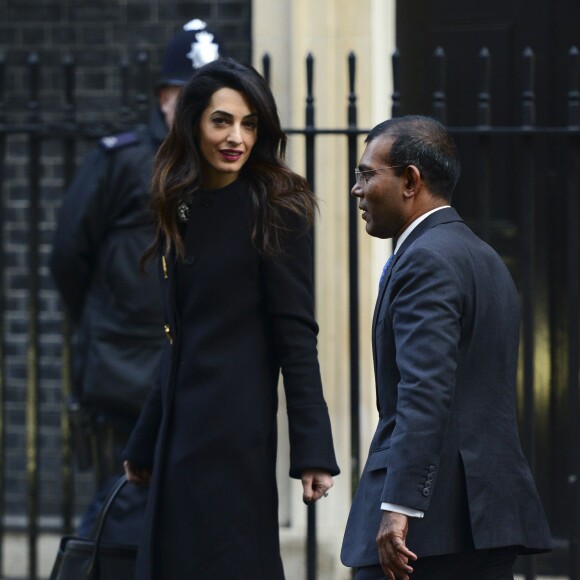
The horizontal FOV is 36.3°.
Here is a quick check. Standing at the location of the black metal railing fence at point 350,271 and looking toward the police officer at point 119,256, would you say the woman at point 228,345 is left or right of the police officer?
left

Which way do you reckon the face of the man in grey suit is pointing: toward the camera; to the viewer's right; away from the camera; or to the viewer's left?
to the viewer's left

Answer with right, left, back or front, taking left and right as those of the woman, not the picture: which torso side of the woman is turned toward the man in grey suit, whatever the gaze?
left

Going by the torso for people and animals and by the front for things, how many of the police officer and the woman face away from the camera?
0

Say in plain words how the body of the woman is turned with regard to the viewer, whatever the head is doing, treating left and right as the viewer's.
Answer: facing the viewer and to the left of the viewer
